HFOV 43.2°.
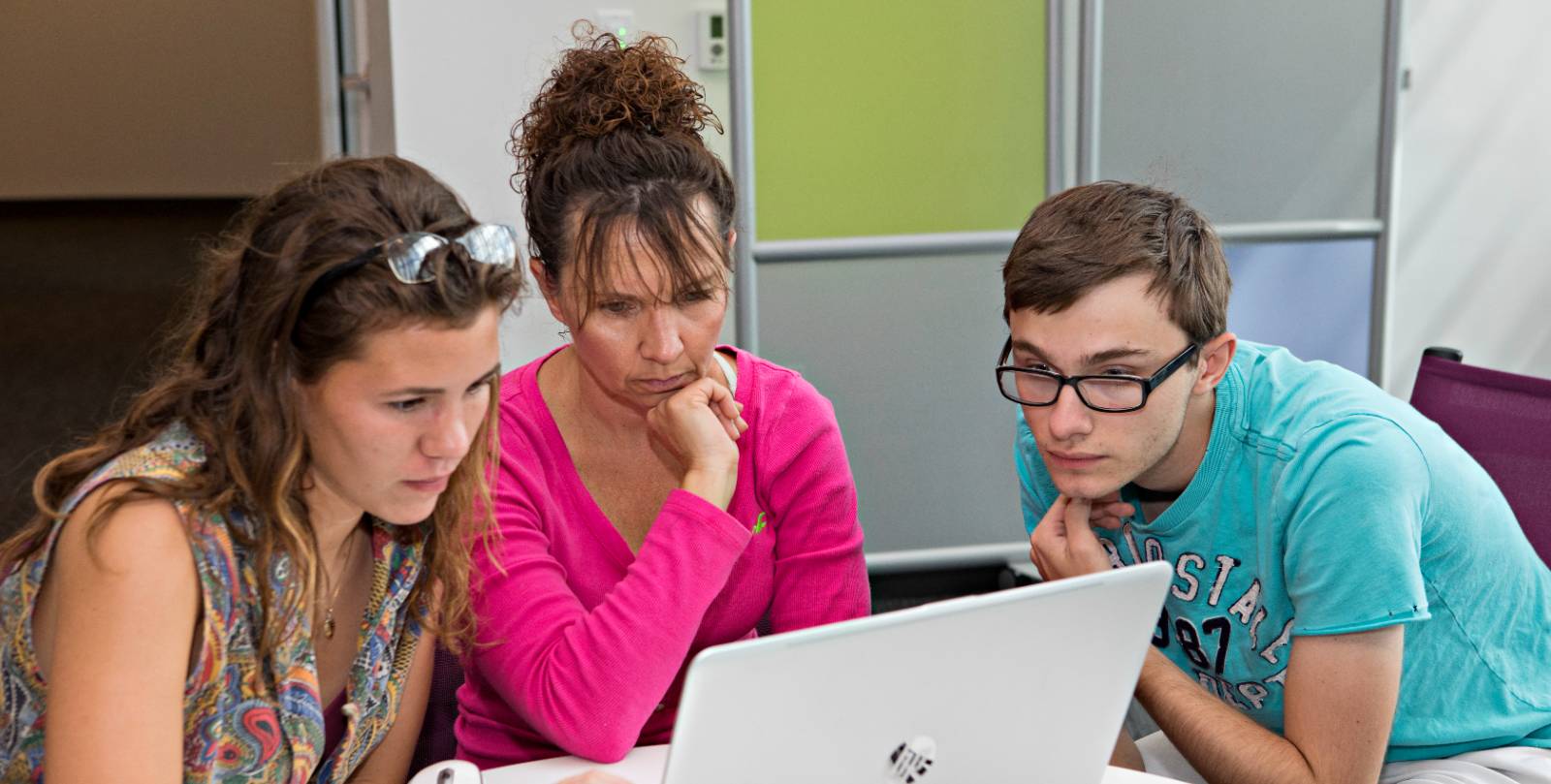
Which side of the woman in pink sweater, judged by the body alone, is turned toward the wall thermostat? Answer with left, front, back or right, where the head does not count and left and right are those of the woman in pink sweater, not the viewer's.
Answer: back

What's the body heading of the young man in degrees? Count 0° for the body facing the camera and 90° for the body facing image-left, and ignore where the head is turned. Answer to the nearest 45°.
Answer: approximately 45°

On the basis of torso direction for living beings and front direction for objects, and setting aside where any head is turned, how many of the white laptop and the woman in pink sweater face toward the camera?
1

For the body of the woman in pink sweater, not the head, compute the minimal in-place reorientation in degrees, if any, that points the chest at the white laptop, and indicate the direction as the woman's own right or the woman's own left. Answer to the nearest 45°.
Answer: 0° — they already face it

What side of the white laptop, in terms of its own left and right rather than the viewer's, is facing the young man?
right

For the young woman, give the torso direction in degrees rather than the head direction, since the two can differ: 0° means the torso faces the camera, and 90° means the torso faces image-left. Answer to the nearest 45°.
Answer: approximately 315°

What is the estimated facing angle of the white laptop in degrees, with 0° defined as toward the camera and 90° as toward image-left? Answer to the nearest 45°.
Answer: approximately 135°

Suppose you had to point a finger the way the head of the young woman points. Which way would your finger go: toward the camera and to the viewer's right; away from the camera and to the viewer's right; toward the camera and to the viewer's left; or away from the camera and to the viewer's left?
toward the camera and to the viewer's right

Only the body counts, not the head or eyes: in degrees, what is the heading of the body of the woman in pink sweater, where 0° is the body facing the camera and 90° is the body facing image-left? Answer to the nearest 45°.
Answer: approximately 0°
